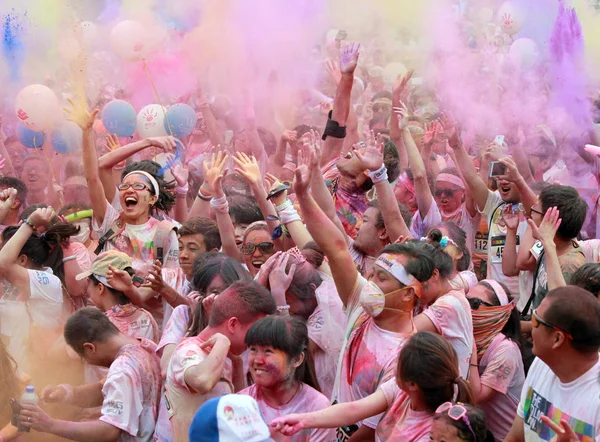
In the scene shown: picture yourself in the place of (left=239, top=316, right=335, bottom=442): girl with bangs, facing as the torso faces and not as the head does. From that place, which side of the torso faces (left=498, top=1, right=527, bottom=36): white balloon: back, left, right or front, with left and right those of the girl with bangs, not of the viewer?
back

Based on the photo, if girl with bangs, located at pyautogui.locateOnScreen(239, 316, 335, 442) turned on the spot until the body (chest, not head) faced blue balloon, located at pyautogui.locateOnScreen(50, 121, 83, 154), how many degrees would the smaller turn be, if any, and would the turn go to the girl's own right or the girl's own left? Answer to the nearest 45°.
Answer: approximately 135° to the girl's own right

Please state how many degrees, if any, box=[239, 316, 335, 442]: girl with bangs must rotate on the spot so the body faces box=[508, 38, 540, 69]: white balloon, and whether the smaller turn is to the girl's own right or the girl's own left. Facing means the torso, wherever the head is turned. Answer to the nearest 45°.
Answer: approximately 180°

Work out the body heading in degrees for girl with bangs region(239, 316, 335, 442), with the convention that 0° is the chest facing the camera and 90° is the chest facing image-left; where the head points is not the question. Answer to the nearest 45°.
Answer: approximately 45°

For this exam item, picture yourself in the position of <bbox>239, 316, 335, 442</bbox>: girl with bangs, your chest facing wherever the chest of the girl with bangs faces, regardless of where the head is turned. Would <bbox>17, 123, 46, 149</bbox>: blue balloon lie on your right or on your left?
on your right

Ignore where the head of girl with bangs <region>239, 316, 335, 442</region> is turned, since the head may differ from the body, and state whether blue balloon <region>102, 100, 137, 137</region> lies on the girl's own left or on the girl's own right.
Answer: on the girl's own right

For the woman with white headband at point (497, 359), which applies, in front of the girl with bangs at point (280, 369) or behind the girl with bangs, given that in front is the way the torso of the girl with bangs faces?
behind
